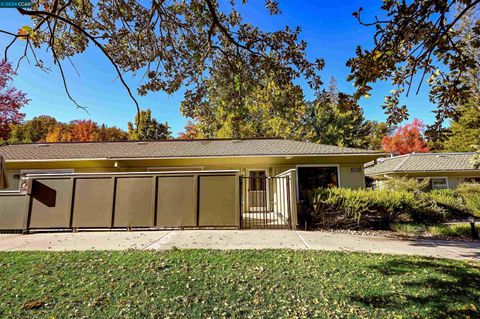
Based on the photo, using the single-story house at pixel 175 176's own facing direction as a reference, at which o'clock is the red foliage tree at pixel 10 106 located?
The red foliage tree is roughly at 4 o'clock from the single-story house.

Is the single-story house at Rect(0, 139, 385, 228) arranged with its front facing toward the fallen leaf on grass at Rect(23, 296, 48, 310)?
yes

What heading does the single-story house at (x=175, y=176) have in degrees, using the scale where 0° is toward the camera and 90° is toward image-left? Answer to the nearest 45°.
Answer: approximately 0°

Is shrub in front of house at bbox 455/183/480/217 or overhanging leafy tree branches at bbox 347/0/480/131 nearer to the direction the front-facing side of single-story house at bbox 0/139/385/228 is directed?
the overhanging leafy tree branches

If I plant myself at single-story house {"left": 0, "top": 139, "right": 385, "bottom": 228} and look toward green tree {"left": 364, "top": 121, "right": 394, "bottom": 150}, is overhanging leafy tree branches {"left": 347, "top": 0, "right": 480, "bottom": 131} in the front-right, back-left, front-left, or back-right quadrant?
back-right

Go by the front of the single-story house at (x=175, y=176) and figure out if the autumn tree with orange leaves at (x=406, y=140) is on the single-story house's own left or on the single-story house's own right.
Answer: on the single-story house's own left

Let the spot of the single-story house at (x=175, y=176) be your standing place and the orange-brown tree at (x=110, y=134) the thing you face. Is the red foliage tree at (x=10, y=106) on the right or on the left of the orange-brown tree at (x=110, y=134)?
left

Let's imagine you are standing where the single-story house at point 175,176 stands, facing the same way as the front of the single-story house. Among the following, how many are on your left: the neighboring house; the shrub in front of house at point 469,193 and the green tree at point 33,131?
2

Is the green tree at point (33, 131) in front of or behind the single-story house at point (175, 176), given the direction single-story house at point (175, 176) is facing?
behind

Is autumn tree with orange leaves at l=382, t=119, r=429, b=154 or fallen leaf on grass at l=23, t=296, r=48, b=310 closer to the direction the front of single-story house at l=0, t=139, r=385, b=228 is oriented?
the fallen leaf on grass

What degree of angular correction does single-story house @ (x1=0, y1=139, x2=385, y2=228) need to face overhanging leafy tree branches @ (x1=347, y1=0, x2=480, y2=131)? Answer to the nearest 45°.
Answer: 0° — it already faces it

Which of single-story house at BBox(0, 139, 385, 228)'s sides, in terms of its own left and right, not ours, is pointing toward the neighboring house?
left

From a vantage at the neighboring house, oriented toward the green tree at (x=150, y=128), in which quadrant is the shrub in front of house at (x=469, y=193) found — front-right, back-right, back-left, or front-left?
back-left
